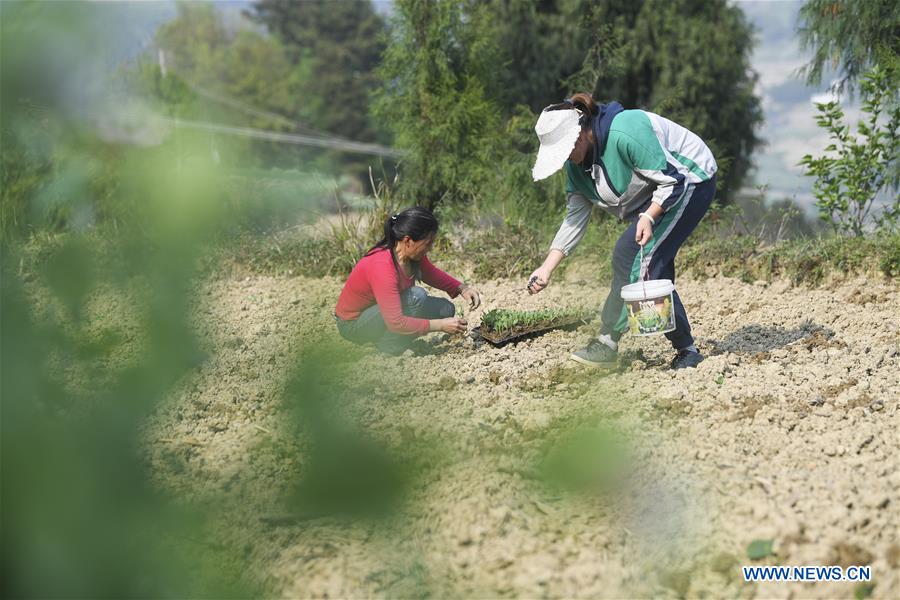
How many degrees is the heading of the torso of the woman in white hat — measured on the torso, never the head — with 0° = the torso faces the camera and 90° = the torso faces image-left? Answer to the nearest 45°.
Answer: approximately 90°

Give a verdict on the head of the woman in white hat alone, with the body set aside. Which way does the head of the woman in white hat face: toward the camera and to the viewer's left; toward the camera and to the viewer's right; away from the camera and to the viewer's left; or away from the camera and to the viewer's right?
toward the camera and to the viewer's left

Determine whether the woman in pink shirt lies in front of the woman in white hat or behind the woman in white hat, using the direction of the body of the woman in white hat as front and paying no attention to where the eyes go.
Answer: in front

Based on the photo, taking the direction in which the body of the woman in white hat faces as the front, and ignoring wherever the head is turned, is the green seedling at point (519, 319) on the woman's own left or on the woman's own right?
on the woman's own right

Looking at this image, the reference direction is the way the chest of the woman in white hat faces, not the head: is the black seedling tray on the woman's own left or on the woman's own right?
on the woman's own right

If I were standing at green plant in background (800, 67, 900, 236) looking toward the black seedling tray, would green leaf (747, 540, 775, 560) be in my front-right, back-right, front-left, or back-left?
front-left

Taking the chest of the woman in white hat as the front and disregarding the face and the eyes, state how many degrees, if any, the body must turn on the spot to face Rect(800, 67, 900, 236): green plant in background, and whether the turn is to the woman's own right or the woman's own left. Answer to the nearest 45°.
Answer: approximately 135° to the woman's own right

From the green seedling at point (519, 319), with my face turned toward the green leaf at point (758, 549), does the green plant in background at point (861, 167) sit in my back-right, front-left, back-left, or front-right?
back-left

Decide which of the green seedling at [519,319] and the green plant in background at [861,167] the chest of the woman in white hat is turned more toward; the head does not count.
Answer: the green seedling

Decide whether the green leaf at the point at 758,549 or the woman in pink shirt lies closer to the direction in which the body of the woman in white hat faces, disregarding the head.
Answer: the woman in pink shirt

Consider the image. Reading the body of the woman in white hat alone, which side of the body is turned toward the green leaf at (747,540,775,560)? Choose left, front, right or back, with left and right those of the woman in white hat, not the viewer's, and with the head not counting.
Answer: left
